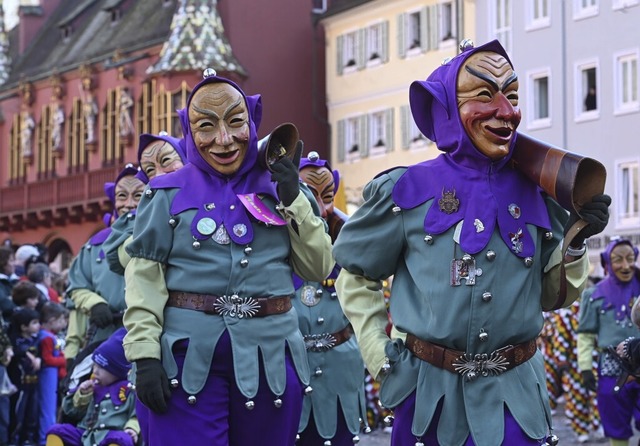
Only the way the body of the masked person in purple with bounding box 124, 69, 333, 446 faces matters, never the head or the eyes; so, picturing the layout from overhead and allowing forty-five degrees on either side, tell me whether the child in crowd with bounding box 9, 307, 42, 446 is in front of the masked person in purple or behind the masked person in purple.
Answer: behind

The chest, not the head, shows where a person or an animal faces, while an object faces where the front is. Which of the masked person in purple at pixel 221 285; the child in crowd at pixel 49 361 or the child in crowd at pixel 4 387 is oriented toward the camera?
the masked person in purple

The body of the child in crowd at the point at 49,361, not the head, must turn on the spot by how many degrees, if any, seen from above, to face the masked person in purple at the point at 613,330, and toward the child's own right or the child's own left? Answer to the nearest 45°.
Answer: approximately 45° to the child's own right

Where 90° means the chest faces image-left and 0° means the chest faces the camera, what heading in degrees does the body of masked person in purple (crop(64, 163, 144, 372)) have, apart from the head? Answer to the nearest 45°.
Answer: approximately 315°

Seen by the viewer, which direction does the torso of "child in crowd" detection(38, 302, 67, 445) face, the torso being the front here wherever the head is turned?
to the viewer's right

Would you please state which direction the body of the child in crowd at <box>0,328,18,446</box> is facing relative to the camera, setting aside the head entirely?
to the viewer's right

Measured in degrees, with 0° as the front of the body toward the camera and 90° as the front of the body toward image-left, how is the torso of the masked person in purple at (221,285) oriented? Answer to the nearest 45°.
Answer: approximately 0°

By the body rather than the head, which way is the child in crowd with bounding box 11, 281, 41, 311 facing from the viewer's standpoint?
to the viewer's right
